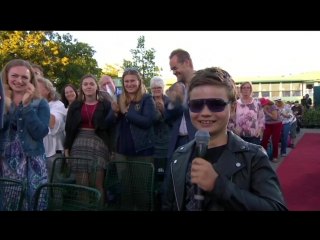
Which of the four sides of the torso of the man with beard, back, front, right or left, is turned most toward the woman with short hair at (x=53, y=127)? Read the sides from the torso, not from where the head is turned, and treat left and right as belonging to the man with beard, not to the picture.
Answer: right

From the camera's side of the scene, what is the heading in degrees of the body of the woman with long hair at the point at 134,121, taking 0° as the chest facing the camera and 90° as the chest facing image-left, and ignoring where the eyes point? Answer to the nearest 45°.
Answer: approximately 45°

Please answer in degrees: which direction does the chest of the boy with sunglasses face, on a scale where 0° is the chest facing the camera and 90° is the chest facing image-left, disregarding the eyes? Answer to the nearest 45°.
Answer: approximately 45°

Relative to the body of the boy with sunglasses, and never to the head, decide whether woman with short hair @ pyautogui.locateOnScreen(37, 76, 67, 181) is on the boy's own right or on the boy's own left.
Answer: on the boy's own right
